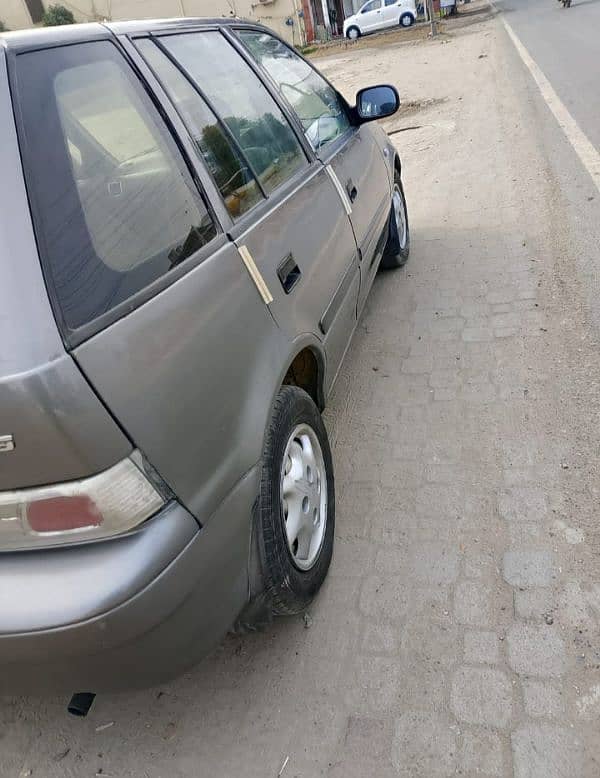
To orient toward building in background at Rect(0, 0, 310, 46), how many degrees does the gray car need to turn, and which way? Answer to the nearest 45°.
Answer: approximately 45° to its left

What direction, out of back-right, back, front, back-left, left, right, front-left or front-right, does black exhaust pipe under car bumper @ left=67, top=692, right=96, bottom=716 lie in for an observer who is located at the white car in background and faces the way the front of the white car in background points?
left

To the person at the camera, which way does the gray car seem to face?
facing away from the viewer and to the right of the viewer

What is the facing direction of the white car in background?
to the viewer's left

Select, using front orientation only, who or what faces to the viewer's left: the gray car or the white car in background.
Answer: the white car in background

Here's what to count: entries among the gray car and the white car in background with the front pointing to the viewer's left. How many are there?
1

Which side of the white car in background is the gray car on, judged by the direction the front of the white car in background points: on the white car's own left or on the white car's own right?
on the white car's own left

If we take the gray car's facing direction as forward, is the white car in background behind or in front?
in front

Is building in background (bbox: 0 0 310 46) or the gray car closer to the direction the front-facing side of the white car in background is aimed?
the building in background
